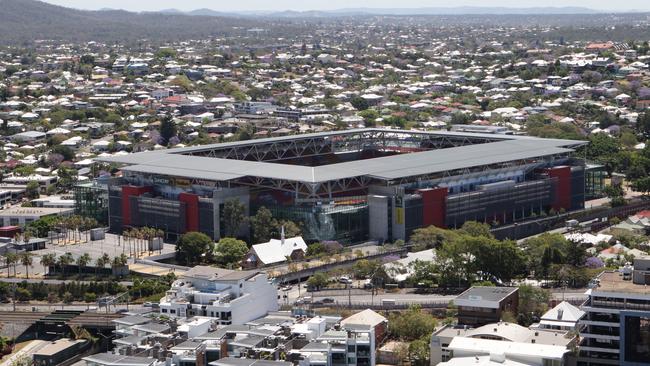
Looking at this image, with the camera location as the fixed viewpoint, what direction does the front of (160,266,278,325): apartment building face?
facing the viewer and to the left of the viewer

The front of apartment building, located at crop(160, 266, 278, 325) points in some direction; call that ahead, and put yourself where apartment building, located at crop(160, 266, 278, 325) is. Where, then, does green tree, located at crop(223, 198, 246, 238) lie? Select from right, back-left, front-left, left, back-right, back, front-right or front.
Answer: back-right

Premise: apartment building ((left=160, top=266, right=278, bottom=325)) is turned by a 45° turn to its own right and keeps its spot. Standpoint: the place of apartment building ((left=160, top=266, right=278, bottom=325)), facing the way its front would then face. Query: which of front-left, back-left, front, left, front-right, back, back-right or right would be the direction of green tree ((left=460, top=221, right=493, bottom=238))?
back-right

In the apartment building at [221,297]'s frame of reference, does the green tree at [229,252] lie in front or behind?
behind

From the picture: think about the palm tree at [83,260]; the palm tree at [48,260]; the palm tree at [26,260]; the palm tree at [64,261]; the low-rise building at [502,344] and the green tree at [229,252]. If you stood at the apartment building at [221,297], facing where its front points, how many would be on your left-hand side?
1

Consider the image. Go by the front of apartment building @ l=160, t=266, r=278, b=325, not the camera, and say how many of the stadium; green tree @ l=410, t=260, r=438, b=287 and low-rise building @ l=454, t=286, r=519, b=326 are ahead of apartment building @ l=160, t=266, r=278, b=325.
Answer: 0

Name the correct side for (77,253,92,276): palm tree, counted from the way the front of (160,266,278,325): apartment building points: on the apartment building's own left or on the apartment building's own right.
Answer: on the apartment building's own right

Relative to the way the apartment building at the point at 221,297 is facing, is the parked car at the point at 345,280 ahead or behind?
behind

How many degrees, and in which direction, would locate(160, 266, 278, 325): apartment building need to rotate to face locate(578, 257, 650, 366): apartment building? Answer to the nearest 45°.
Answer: approximately 90° to its left

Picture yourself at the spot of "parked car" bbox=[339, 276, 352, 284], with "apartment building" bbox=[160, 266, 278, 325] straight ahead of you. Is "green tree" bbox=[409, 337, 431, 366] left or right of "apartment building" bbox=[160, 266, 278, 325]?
left

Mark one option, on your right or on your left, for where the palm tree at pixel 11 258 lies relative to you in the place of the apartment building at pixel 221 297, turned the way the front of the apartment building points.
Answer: on your right

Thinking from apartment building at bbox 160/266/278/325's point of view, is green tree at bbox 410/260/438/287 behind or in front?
behind
